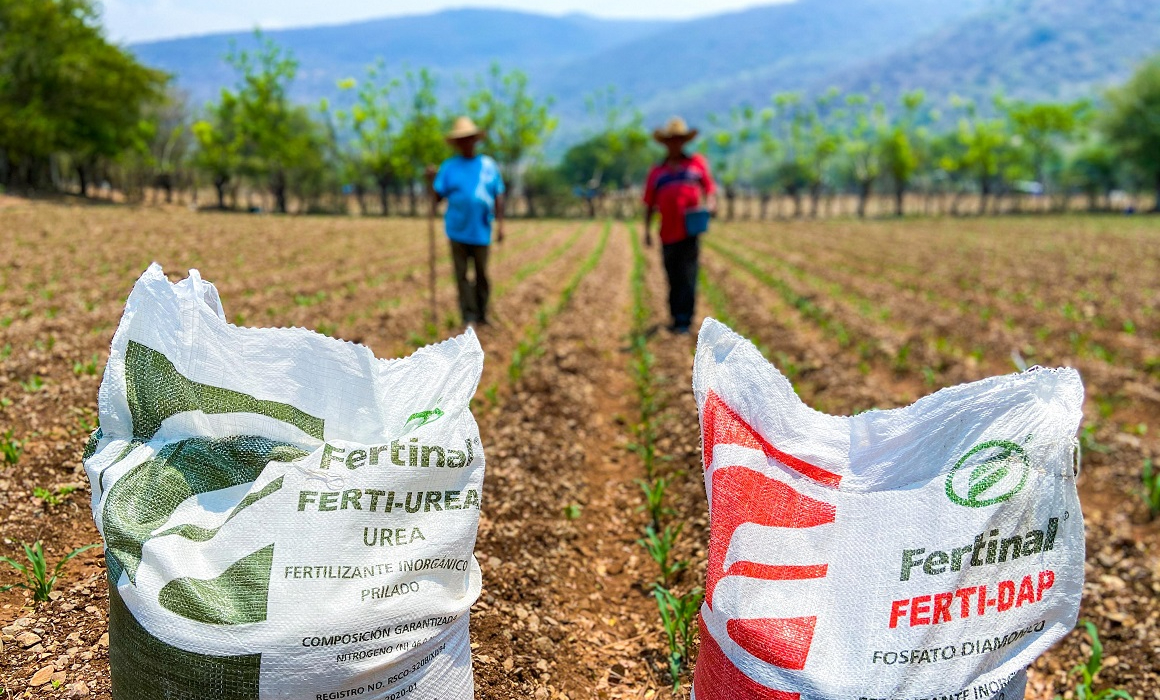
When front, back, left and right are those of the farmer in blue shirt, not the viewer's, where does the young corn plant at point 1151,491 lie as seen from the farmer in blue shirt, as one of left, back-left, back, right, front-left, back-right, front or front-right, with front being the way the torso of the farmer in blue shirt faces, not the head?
front-left

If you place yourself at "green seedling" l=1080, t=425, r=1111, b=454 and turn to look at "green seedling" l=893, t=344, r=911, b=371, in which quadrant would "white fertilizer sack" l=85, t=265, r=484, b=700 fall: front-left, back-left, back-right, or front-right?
back-left

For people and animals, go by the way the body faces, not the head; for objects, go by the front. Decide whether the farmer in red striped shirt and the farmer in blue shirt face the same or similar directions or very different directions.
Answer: same or similar directions

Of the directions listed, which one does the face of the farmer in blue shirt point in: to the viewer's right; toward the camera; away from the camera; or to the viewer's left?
toward the camera

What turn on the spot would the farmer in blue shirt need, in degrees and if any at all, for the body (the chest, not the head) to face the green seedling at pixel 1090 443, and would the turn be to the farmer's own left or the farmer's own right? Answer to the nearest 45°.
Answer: approximately 45° to the farmer's own left

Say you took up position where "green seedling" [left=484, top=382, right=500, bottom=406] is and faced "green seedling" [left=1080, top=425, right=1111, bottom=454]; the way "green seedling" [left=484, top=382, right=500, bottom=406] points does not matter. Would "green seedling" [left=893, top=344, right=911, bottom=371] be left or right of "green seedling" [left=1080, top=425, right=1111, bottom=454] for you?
left

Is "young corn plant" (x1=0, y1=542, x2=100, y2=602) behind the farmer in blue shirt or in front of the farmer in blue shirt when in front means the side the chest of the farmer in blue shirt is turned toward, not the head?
in front

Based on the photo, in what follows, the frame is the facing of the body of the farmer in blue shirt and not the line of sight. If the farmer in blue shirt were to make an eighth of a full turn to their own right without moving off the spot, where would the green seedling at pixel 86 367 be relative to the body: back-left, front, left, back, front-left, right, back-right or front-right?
front

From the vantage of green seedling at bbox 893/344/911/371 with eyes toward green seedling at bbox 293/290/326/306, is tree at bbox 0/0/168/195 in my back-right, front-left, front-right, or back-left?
front-right

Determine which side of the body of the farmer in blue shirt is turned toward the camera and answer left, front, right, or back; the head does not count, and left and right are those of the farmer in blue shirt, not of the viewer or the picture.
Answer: front

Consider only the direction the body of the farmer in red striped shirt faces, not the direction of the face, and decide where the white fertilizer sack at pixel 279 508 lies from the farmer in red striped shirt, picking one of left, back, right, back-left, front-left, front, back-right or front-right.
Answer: front

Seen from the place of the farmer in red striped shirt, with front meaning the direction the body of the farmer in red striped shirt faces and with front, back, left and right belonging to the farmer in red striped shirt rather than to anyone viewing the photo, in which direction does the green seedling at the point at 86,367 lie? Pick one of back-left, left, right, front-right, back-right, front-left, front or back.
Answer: front-right

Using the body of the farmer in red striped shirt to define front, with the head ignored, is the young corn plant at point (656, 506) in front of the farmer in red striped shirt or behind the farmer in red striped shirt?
in front

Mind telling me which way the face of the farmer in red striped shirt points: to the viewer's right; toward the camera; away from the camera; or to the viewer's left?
toward the camera

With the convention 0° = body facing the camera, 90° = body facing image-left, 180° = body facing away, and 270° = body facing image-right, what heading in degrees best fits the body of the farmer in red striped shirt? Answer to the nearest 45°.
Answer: approximately 0°

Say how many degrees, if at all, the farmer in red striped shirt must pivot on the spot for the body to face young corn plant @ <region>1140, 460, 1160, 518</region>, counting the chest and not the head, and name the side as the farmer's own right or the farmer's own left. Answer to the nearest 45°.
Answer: approximately 45° to the farmer's own left

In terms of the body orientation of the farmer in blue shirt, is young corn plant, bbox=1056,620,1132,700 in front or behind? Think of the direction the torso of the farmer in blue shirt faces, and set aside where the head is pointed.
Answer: in front

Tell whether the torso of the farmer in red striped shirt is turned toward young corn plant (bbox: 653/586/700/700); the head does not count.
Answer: yes

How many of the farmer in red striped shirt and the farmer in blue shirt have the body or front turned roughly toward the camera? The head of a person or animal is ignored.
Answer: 2
